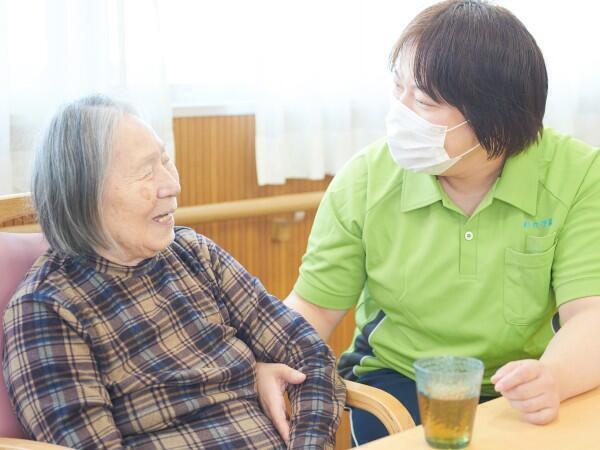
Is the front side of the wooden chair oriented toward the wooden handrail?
no

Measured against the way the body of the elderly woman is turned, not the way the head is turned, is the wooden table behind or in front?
in front

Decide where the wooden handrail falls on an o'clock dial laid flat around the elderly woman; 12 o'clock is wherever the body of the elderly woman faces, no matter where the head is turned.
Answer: The wooden handrail is roughly at 8 o'clock from the elderly woman.

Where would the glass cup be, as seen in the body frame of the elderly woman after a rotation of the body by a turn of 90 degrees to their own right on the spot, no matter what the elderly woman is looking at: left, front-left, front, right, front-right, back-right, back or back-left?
left

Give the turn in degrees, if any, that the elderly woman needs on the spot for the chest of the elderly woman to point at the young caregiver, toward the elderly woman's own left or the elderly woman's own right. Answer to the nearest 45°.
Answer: approximately 45° to the elderly woman's own left

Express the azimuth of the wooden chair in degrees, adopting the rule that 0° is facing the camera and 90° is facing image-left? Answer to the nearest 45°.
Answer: approximately 315°

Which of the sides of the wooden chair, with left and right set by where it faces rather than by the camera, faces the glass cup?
front

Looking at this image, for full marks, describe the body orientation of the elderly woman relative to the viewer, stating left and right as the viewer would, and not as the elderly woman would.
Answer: facing the viewer and to the right of the viewer

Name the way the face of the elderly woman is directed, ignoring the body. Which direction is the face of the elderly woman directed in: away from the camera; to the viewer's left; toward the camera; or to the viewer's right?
to the viewer's right

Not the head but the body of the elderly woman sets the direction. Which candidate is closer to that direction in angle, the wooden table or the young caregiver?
the wooden table

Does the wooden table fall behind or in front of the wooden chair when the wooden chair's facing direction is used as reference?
in front

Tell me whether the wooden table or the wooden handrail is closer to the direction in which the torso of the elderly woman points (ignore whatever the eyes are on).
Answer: the wooden table
